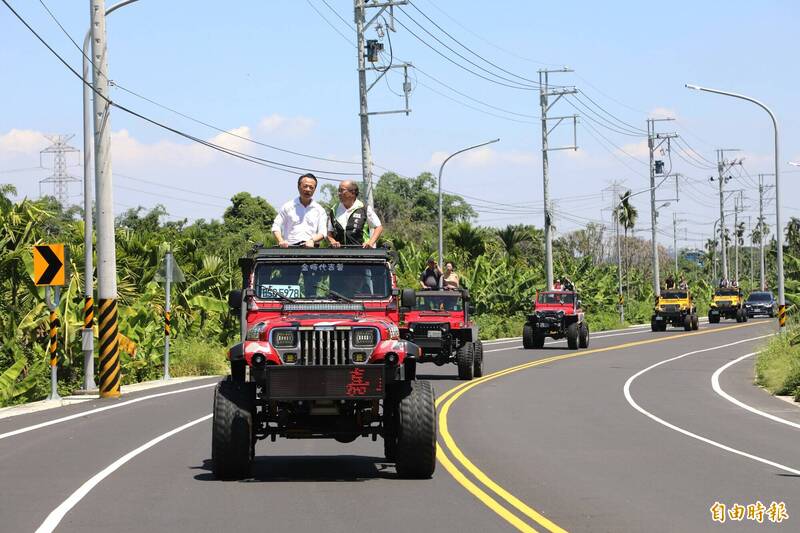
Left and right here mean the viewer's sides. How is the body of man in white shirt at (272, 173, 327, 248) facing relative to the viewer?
facing the viewer

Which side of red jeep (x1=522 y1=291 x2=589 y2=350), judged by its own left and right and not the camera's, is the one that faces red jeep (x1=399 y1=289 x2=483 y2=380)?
front

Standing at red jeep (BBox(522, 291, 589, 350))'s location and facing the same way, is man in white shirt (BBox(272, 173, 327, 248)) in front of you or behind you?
in front

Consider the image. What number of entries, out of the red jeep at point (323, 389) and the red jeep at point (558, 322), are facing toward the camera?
2

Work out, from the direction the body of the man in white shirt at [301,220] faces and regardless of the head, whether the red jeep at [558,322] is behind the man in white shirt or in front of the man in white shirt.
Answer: behind

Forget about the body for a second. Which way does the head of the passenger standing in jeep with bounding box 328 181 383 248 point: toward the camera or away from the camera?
toward the camera

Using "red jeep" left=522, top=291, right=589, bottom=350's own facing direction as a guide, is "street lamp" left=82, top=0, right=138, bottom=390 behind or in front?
in front

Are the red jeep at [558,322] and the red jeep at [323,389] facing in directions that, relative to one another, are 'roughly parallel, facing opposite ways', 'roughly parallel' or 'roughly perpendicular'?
roughly parallel

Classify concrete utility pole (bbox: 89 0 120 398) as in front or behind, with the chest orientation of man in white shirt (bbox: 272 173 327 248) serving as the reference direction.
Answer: behind

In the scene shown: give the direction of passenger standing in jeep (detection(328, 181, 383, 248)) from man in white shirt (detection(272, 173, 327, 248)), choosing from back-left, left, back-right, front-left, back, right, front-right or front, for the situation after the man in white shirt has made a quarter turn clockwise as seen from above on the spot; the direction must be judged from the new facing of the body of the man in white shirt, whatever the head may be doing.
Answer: back

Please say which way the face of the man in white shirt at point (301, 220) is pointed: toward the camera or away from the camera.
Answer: toward the camera
